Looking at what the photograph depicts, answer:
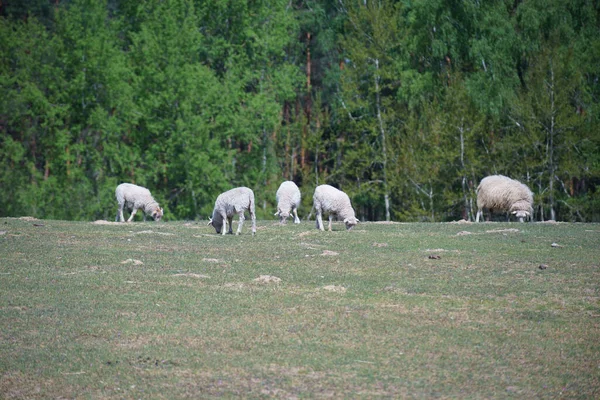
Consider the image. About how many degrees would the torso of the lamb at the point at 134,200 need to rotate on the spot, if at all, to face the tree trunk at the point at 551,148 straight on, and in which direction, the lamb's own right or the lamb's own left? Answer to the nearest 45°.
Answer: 0° — it already faces it

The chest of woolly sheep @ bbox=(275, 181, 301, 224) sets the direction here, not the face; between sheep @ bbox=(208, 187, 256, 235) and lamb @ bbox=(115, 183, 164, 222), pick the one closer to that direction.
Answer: the sheep

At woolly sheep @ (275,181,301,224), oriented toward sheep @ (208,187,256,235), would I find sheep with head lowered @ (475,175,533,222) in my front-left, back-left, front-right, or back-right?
back-left

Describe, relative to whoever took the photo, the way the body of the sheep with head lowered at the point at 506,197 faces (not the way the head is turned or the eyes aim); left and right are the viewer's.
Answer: facing the viewer and to the right of the viewer

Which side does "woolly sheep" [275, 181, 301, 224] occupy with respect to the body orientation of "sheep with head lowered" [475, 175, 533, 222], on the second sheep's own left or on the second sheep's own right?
on the second sheep's own right

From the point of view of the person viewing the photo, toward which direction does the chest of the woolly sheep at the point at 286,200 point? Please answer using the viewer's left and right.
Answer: facing the viewer

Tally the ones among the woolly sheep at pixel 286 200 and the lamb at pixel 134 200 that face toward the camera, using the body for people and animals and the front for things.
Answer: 1

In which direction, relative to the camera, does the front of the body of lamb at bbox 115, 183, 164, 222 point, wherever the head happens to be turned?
to the viewer's right
